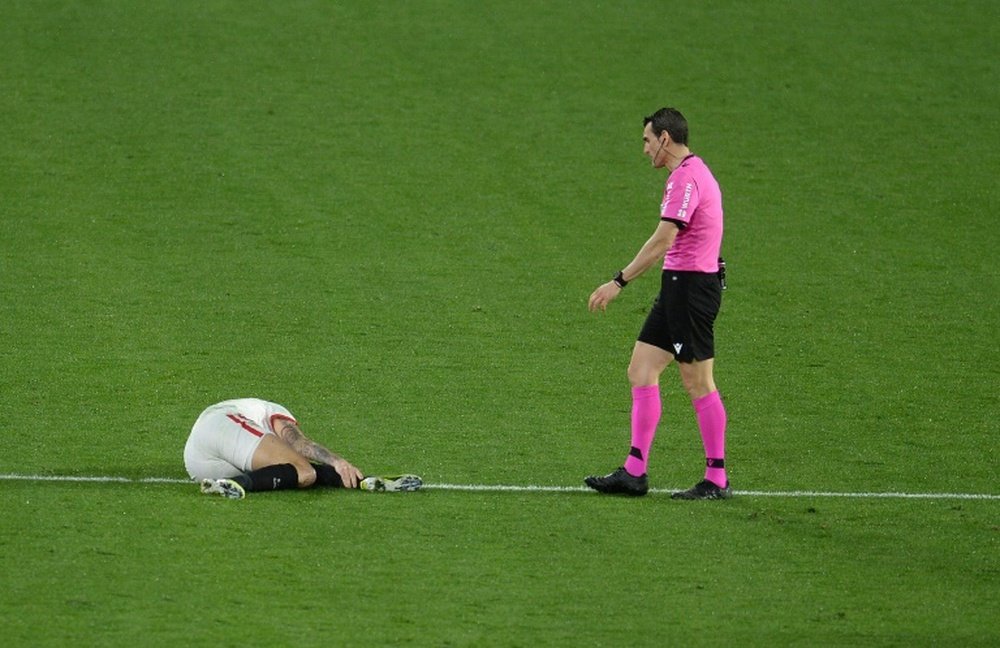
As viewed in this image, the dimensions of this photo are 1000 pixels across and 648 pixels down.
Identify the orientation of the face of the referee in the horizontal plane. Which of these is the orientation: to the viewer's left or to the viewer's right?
to the viewer's left

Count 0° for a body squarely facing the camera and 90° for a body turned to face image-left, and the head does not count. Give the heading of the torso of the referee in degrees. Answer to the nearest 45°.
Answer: approximately 90°

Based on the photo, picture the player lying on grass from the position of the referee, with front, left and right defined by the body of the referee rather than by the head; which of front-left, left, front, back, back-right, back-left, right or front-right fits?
front
